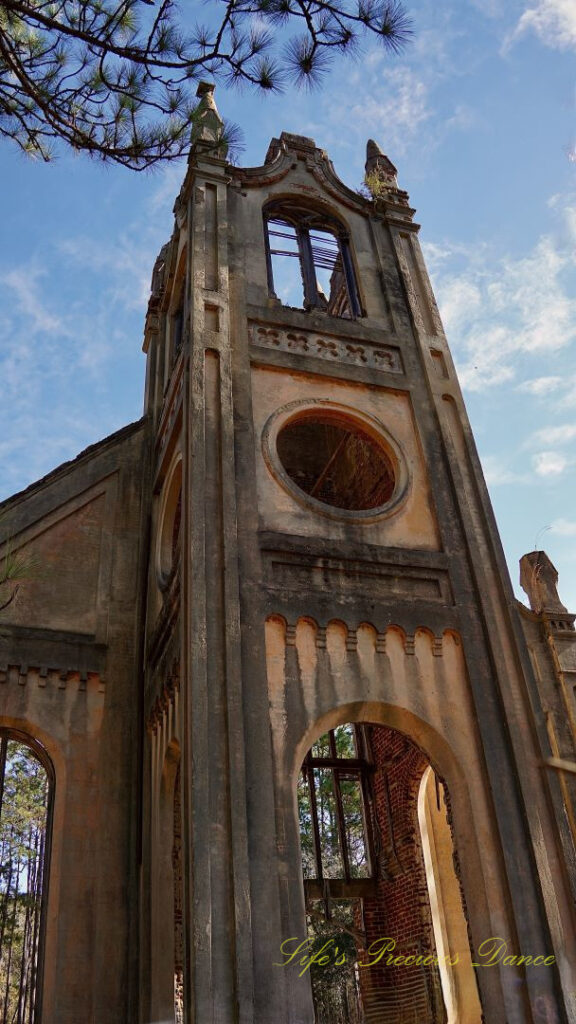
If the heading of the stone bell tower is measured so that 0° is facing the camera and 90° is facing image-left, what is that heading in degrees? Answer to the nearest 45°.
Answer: approximately 0°
